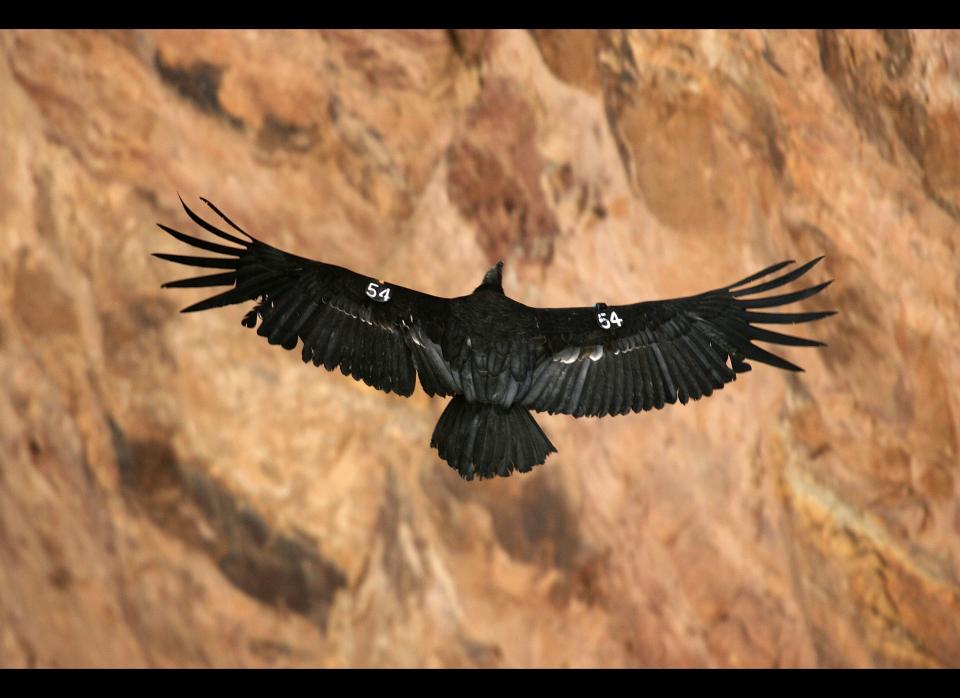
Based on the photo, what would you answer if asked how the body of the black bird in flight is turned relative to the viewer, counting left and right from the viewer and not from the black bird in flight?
facing away from the viewer
